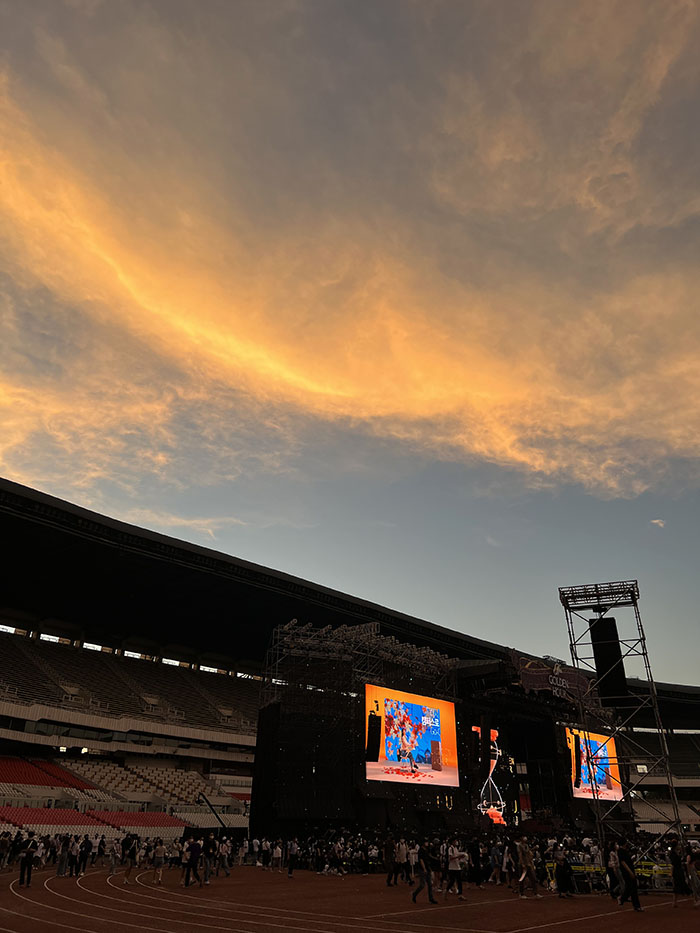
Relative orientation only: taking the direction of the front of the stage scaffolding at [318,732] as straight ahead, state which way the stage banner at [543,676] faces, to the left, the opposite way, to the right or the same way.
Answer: the same way

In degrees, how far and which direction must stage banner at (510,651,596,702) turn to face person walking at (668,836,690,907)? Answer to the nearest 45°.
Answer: approximately 45° to its right

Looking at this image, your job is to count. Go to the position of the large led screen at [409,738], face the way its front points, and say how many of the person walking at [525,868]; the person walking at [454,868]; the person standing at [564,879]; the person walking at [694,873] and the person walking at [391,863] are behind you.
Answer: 0

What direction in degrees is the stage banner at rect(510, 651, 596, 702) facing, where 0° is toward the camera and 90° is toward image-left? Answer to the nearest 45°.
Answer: approximately 315°

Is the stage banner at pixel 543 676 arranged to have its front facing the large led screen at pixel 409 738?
no

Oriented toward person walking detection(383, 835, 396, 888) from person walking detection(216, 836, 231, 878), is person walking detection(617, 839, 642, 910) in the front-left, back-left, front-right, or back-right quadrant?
front-right

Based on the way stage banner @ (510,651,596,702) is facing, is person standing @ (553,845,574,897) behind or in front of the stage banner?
in front

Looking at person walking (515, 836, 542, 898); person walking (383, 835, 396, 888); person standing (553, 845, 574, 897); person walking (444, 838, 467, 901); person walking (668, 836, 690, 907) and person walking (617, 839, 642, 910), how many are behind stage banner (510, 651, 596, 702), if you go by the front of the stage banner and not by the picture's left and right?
0

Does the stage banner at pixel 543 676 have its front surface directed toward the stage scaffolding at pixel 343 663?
no

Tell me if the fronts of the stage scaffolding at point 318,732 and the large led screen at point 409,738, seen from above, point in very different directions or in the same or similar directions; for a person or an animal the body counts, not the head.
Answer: same or similar directions

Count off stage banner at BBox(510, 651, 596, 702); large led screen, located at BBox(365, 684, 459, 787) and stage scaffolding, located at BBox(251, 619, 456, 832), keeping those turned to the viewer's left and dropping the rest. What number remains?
0

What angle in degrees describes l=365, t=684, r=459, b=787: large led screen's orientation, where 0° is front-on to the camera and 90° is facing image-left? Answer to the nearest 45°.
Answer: approximately 315°
